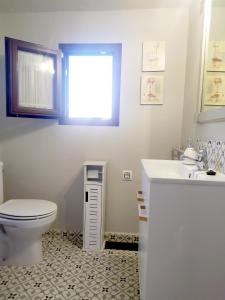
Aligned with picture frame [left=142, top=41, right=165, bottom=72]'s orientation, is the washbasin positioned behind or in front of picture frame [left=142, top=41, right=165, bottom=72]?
in front

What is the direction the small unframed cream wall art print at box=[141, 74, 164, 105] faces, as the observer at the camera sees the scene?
facing the viewer

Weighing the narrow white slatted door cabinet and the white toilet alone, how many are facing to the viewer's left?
0

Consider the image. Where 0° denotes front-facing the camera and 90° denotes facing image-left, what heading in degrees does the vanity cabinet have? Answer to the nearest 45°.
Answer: approximately 90°

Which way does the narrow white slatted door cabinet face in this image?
toward the camera

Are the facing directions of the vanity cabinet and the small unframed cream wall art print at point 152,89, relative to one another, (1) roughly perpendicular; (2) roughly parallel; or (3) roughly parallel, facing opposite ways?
roughly perpendicular

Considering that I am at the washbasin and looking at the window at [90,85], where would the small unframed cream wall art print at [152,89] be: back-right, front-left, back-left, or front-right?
front-right

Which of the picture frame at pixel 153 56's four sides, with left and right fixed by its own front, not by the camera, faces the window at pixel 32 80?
right

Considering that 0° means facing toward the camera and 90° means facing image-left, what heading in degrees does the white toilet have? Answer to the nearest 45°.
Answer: approximately 270°
